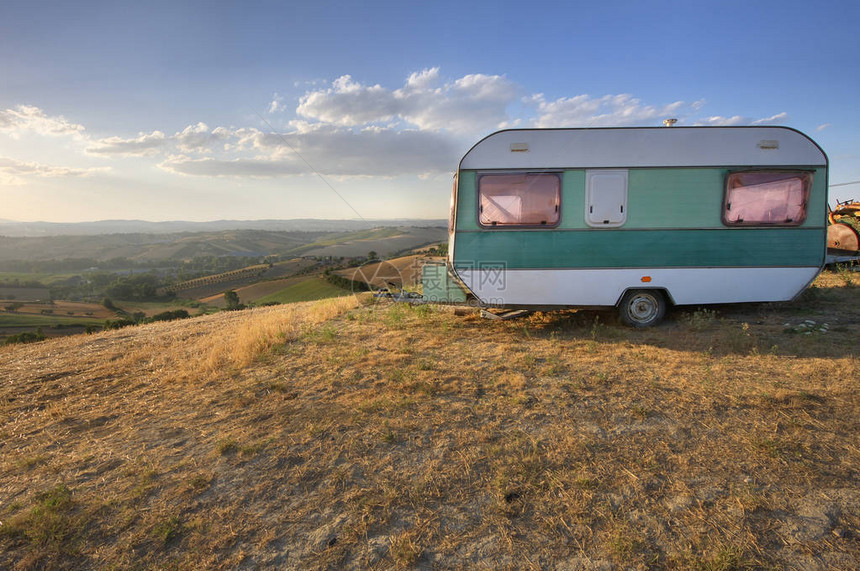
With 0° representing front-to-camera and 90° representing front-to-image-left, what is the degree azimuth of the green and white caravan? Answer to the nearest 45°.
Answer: approximately 90°

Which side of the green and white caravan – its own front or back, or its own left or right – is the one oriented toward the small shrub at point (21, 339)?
front
